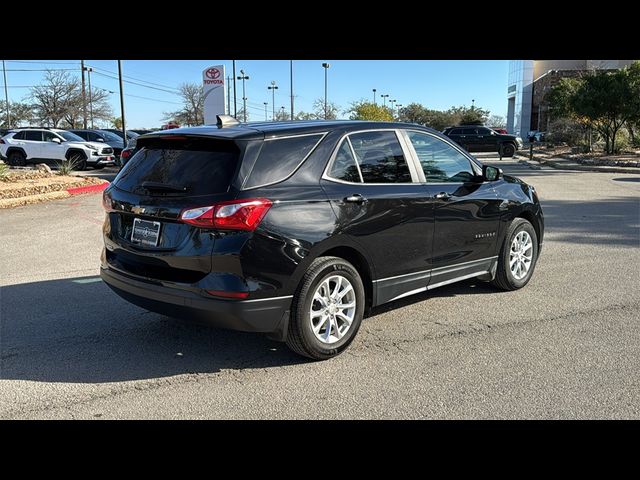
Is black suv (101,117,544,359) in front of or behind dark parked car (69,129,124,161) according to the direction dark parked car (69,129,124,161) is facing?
in front

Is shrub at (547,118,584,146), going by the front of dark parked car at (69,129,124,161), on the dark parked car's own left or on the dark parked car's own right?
on the dark parked car's own left

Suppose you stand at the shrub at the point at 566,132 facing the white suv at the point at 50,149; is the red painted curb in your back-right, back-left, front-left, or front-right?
front-left

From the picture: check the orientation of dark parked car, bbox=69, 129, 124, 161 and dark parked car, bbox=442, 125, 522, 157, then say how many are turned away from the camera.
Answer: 0

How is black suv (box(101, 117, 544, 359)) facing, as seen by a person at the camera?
facing away from the viewer and to the right of the viewer

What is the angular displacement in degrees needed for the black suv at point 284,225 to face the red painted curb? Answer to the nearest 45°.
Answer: approximately 90° to its left

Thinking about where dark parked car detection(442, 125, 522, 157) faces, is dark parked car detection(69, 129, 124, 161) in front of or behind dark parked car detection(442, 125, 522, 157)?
behind

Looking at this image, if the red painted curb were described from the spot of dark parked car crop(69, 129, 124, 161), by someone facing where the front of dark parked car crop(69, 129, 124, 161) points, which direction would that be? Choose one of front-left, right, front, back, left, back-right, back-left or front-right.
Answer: front-right

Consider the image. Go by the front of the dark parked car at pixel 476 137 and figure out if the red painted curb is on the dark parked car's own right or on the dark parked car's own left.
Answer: on the dark parked car's own right

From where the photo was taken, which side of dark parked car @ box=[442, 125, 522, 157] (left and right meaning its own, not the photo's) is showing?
right

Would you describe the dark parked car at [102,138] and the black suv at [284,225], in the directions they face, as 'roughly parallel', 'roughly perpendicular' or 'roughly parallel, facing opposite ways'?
roughly perpendicular

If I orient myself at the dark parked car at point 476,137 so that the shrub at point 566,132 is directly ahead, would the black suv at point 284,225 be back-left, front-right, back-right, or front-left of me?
back-right

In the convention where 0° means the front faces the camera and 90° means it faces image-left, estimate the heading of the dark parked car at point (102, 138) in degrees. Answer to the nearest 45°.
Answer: approximately 315°

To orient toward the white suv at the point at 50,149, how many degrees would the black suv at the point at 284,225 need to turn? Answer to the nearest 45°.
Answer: approximately 90° to its left

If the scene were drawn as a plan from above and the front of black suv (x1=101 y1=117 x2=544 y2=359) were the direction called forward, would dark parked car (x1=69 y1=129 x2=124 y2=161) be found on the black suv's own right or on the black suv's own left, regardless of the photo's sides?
on the black suv's own left

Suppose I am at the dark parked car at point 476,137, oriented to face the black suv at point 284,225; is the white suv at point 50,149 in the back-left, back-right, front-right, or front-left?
front-right
